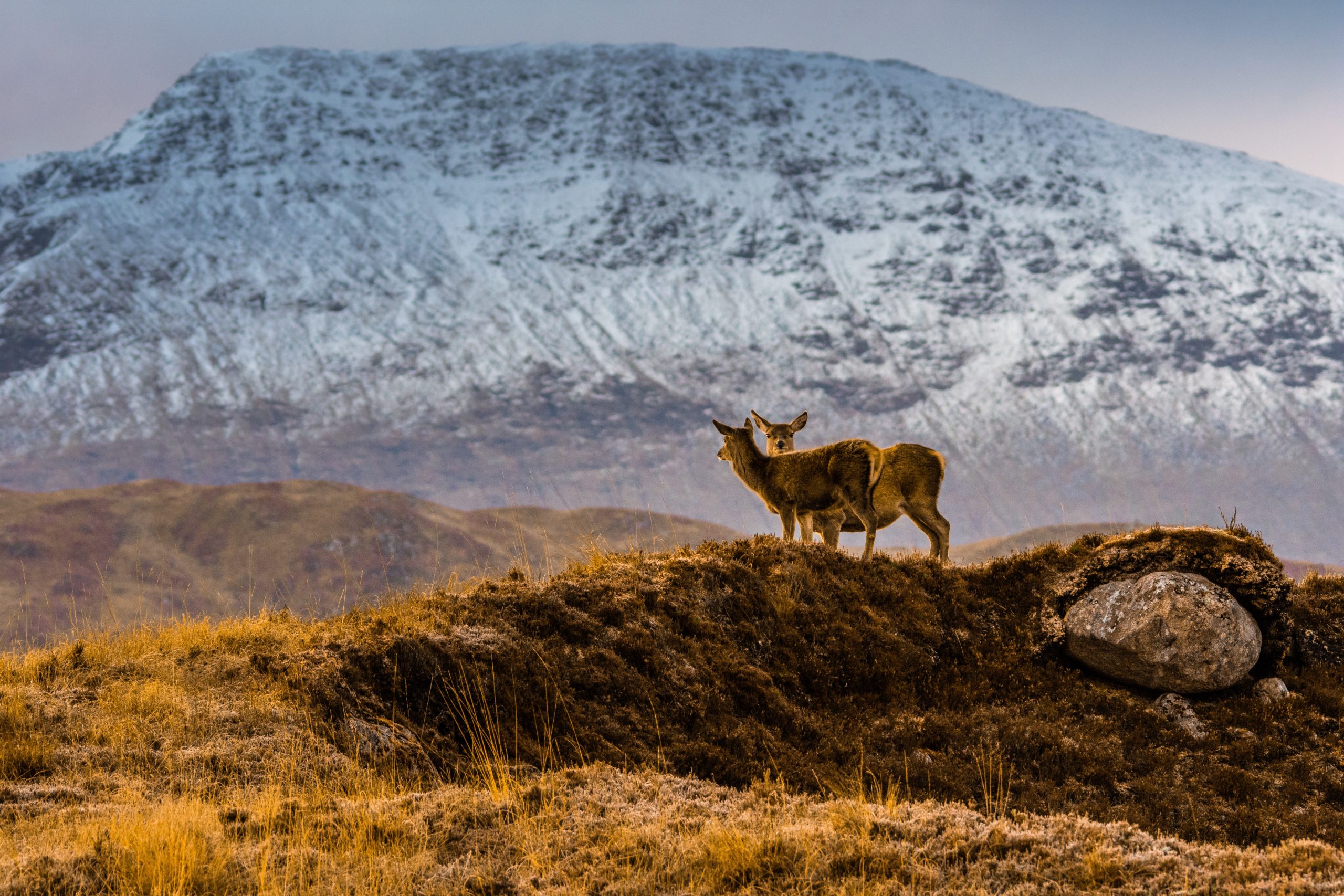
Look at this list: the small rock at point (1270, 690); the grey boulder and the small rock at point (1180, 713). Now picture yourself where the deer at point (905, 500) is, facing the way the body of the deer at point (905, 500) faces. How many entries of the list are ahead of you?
0

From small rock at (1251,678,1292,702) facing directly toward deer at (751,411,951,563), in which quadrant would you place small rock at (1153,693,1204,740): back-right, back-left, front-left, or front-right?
front-left

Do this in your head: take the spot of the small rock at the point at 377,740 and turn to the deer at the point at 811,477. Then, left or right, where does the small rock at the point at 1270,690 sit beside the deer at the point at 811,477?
right

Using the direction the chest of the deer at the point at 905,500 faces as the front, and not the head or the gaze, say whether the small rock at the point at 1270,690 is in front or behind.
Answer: behind

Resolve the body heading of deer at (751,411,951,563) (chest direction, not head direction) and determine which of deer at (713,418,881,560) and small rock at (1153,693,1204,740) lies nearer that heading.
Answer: the deer

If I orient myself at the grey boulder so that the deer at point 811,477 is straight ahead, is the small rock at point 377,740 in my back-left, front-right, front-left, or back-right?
front-left

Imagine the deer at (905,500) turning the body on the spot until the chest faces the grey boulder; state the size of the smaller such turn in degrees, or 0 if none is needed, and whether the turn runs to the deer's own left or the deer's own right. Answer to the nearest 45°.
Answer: approximately 135° to the deer's own left

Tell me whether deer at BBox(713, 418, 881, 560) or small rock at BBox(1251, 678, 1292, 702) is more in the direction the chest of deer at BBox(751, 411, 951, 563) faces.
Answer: the deer

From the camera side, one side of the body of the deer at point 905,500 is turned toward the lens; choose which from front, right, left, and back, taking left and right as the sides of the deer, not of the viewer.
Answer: left

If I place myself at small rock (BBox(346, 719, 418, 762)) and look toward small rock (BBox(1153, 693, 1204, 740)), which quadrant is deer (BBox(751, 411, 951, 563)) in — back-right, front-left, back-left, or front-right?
front-left

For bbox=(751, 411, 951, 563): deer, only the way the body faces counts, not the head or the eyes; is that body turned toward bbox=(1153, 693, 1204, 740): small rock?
no
